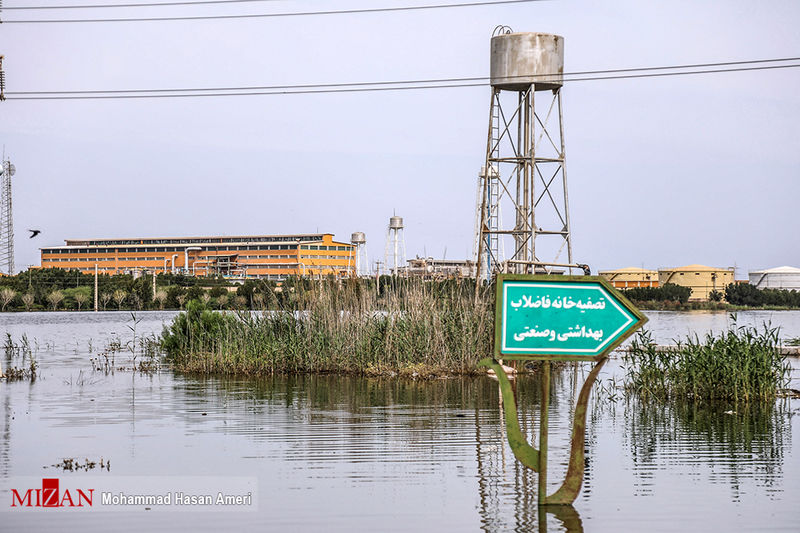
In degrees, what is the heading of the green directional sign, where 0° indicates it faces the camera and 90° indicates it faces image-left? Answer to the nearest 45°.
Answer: approximately 0°

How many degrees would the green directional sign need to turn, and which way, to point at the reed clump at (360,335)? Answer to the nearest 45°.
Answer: approximately 180°

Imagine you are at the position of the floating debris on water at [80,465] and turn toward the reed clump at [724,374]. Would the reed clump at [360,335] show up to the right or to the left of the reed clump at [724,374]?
left

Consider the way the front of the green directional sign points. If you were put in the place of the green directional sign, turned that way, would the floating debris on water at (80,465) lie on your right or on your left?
on your right

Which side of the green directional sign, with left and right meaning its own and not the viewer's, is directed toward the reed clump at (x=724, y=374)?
back

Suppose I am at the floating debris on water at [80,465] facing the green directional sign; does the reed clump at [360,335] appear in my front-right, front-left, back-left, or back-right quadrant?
back-left
